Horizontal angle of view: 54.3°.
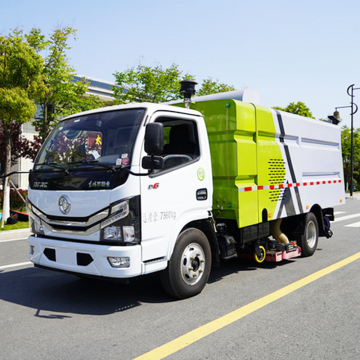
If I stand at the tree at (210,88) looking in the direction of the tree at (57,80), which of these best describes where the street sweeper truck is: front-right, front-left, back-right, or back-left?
front-left

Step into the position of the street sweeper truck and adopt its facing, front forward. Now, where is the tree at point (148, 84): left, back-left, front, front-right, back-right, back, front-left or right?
back-right

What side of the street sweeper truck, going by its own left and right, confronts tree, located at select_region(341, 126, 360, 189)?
back

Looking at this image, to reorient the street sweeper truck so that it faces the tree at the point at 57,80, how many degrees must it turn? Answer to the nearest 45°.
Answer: approximately 90° to its right

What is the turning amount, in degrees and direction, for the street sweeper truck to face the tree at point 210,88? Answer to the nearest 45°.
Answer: approximately 135° to its right

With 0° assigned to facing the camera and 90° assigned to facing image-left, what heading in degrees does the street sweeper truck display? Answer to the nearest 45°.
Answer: approximately 45°

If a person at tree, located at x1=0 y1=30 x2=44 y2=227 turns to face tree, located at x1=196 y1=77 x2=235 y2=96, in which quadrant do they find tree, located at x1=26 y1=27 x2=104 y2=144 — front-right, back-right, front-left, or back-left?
front-left
